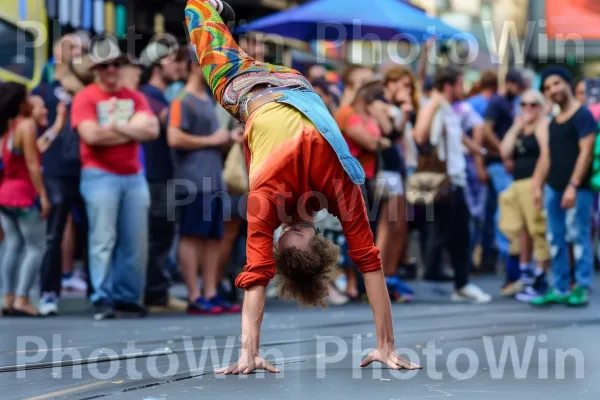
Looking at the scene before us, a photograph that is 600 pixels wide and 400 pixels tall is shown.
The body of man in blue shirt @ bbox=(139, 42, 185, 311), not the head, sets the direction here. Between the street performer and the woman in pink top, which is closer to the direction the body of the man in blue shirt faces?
the street performer

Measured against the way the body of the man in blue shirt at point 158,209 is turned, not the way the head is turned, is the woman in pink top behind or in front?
behind

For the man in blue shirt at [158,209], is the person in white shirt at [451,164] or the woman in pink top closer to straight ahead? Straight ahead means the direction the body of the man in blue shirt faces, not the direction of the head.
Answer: the person in white shirt
